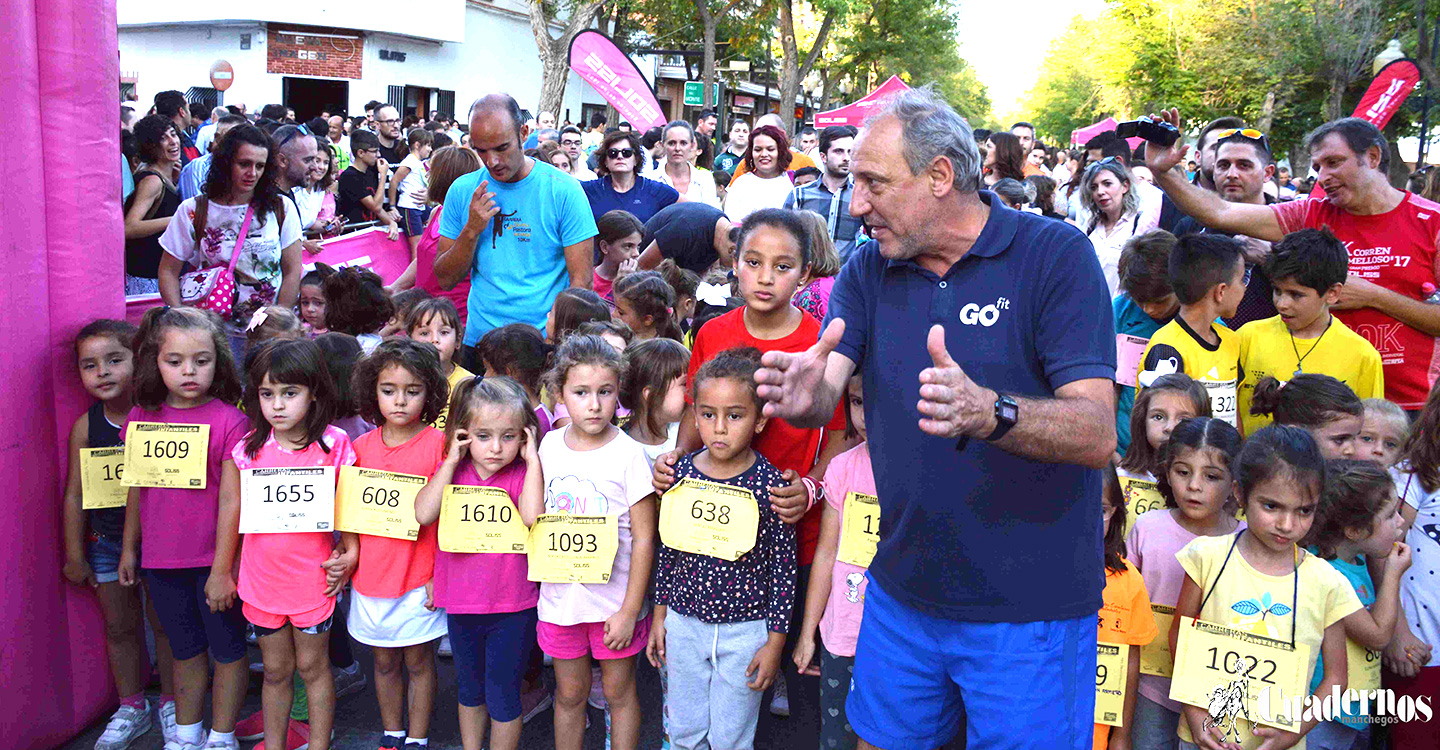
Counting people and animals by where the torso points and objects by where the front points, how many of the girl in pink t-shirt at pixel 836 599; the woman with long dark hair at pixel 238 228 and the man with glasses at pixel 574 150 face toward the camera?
3

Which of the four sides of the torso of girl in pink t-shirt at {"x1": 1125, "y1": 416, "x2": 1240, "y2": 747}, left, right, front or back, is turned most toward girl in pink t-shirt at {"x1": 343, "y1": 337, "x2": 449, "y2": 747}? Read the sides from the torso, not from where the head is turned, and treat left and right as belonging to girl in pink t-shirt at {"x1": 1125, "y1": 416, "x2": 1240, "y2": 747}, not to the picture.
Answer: right

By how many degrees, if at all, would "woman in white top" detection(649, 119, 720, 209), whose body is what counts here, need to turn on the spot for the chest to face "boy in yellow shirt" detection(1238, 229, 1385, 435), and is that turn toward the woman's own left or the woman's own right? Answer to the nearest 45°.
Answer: approximately 45° to the woman's own left

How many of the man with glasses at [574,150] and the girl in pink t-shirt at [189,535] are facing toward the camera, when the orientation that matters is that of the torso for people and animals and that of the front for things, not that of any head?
2

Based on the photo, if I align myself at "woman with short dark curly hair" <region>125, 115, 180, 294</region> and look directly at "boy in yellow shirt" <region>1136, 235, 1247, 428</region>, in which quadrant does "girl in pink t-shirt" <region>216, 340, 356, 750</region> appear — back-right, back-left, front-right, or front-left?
front-right

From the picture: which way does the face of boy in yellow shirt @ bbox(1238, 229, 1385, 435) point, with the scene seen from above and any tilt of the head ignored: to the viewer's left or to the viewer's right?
to the viewer's left

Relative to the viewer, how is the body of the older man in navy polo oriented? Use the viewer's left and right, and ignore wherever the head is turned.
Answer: facing the viewer and to the left of the viewer

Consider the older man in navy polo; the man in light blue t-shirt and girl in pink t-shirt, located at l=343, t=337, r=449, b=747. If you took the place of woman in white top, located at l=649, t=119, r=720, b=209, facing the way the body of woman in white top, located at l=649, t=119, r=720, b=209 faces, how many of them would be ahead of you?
3

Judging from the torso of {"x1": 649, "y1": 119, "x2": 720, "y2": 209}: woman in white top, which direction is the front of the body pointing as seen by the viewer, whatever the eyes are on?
toward the camera

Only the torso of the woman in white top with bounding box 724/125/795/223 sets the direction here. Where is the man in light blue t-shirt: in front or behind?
in front

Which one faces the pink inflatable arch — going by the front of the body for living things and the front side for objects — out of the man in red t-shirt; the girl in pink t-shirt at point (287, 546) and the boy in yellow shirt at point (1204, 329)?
the man in red t-shirt
